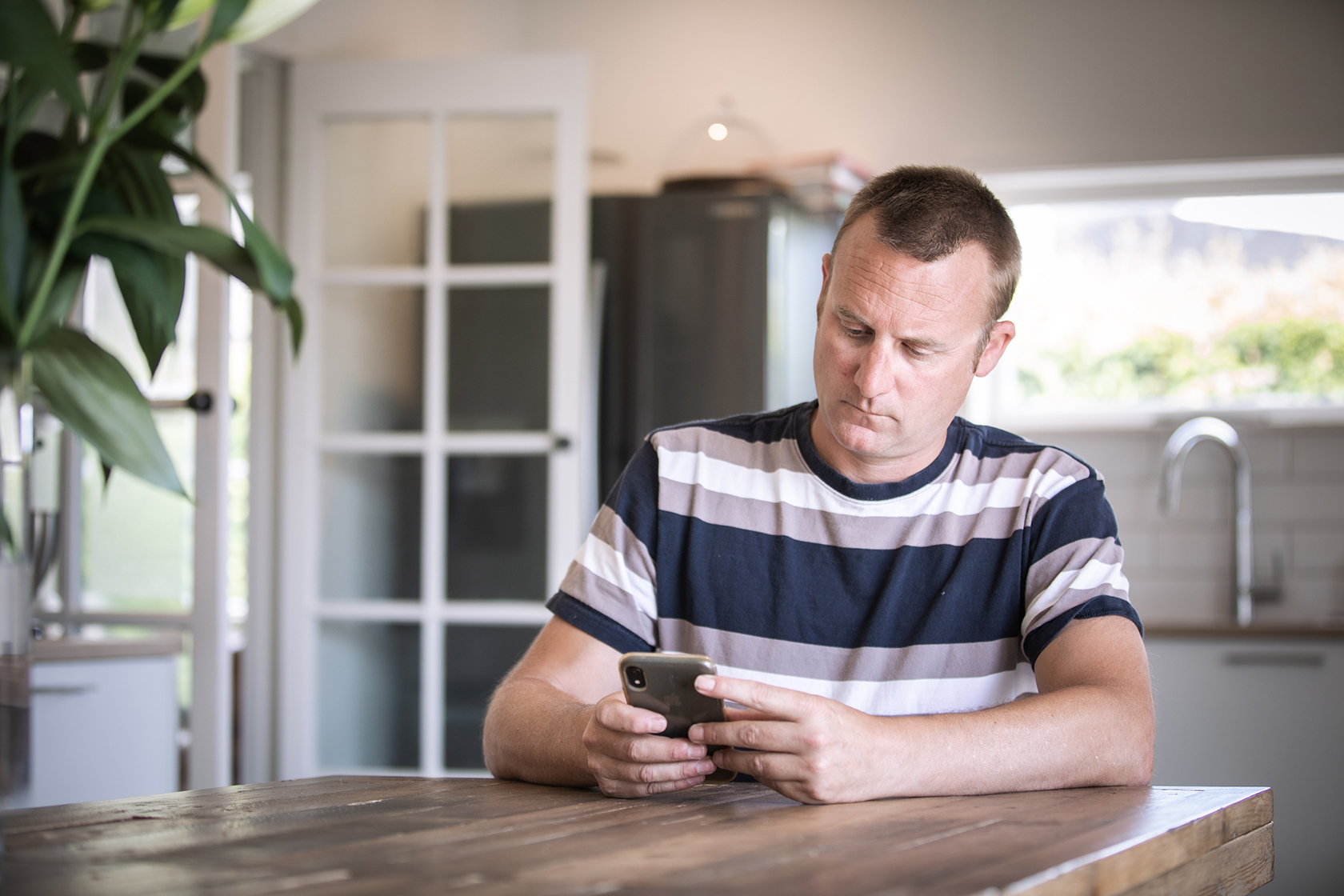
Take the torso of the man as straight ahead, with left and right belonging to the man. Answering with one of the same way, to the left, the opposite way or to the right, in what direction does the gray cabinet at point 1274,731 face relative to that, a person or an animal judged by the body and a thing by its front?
the same way

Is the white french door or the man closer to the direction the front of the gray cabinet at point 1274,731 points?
the man

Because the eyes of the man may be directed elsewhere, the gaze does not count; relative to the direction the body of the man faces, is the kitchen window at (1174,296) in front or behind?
behind

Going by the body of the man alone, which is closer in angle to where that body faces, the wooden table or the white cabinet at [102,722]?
the wooden table

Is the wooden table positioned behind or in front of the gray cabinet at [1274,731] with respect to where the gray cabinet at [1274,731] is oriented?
in front

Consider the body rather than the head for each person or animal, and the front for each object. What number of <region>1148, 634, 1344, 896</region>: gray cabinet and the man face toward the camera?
2

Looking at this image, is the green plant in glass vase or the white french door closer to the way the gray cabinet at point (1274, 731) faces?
the green plant in glass vase

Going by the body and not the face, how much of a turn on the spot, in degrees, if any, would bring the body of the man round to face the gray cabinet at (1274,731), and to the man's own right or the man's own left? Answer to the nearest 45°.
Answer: approximately 135° to the man's own left

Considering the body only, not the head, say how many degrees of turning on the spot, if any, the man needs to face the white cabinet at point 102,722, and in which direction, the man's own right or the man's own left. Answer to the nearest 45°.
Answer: approximately 135° to the man's own right

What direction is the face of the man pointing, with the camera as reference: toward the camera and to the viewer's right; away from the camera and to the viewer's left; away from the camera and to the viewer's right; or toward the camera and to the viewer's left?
toward the camera and to the viewer's left

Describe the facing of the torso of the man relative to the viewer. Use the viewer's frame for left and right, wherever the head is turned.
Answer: facing the viewer

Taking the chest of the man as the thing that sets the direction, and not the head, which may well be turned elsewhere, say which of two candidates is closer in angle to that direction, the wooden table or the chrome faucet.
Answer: the wooden table

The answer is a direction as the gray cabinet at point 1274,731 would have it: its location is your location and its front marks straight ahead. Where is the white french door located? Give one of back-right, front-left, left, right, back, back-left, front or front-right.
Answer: right

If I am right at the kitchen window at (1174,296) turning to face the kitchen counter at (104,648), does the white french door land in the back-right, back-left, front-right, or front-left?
front-right
